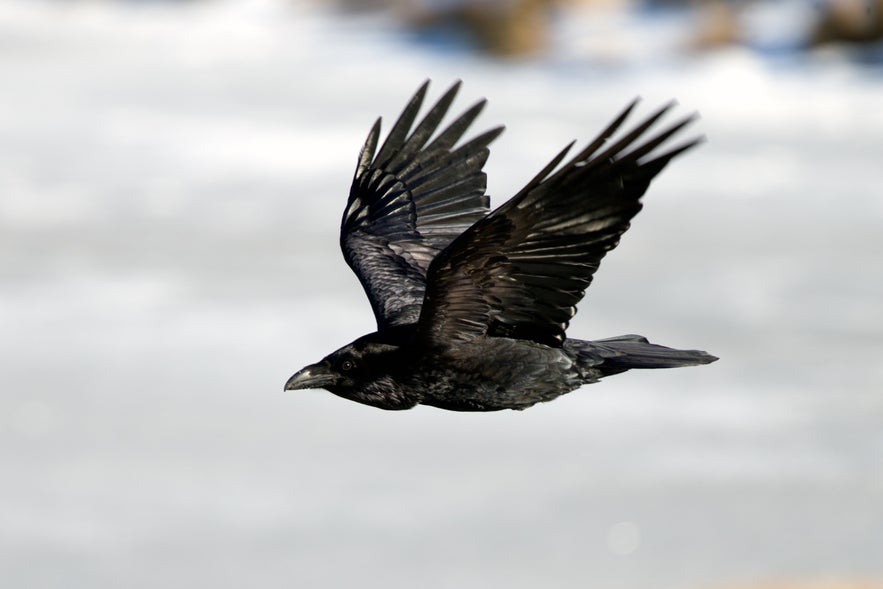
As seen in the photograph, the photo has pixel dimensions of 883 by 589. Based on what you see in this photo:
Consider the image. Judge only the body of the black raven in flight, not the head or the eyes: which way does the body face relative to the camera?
to the viewer's left
